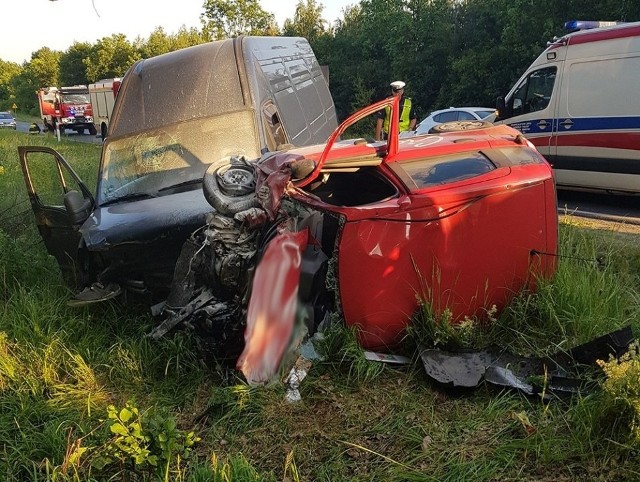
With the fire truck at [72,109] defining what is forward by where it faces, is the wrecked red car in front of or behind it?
in front

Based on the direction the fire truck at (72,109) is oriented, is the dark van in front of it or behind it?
in front

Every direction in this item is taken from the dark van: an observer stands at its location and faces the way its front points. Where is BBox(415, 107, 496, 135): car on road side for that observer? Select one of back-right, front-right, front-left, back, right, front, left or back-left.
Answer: back

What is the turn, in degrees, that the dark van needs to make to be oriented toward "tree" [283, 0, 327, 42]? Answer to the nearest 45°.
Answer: approximately 135° to its right

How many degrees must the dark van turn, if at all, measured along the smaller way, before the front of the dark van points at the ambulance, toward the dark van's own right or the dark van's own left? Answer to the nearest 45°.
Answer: approximately 135° to the dark van's own left

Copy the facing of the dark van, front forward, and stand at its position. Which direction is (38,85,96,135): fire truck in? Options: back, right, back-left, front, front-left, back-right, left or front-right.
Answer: back-right

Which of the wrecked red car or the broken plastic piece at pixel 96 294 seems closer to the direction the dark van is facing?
the broken plastic piece

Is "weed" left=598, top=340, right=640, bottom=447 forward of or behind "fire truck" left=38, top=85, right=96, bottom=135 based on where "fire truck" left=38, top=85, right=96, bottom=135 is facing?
forward

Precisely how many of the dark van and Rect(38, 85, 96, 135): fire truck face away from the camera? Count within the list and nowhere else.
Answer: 0

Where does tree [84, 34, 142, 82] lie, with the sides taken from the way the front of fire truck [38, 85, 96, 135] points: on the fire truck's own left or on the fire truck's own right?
on the fire truck's own left

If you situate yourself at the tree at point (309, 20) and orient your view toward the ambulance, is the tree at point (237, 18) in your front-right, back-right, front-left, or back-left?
back-right

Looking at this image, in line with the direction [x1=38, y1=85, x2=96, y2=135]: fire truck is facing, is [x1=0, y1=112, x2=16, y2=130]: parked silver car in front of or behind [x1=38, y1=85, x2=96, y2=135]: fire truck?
behind

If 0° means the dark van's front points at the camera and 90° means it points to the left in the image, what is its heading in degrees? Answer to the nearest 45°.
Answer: approximately 45°
